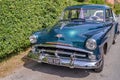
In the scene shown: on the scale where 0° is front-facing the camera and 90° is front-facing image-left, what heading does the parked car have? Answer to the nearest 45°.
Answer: approximately 45°

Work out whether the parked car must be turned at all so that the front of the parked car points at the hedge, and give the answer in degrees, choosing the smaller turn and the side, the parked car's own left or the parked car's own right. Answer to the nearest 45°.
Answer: approximately 90° to the parked car's own right
